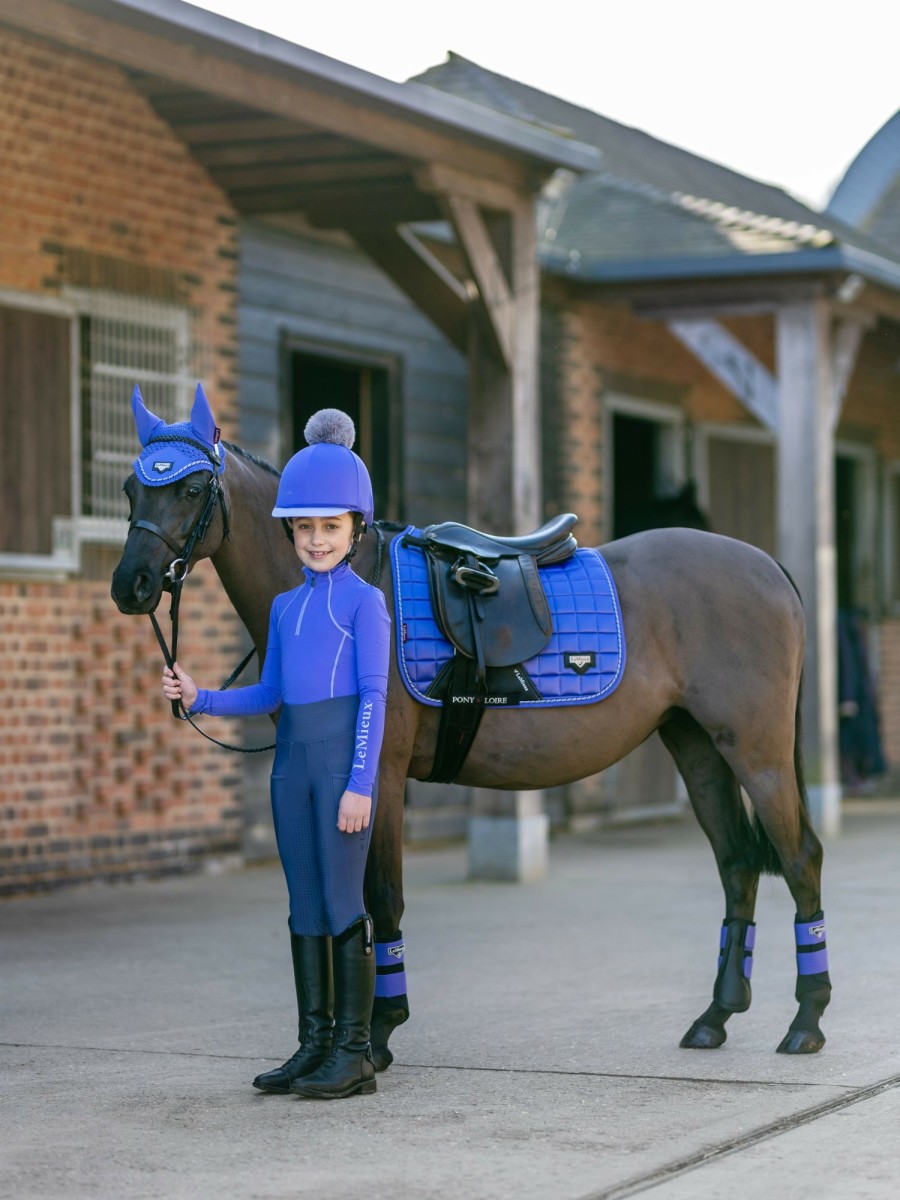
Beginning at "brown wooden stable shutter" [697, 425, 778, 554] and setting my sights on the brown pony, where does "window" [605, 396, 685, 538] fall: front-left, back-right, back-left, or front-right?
front-right

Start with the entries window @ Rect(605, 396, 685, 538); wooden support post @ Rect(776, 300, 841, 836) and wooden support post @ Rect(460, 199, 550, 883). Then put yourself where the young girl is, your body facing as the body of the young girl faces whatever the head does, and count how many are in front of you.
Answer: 0

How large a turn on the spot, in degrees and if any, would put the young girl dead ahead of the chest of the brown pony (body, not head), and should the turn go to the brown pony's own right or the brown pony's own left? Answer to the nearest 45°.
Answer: approximately 45° to the brown pony's own left

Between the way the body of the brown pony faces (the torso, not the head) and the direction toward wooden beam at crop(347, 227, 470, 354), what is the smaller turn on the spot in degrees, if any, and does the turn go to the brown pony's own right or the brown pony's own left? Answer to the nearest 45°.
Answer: approximately 90° to the brown pony's own right

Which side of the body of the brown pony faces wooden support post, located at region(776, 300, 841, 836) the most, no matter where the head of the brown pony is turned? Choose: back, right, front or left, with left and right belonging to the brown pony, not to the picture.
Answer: right

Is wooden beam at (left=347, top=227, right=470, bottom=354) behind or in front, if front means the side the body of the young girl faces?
behind

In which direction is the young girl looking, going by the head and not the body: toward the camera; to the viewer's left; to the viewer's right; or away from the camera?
toward the camera

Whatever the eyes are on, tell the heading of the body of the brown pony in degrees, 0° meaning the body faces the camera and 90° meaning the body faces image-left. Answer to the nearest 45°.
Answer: approximately 90°

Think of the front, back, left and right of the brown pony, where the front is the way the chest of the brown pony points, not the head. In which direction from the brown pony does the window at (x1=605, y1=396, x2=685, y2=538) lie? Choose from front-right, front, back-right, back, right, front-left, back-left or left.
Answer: right

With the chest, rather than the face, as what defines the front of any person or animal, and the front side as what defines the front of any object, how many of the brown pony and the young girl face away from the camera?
0

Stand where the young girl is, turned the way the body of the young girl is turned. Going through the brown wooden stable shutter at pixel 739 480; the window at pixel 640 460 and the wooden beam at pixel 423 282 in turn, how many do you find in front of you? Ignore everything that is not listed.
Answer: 0

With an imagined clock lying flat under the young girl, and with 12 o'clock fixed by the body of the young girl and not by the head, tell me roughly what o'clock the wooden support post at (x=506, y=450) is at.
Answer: The wooden support post is roughly at 5 o'clock from the young girl.

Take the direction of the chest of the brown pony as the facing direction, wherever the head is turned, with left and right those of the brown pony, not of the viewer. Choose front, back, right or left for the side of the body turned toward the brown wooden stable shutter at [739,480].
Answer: right
